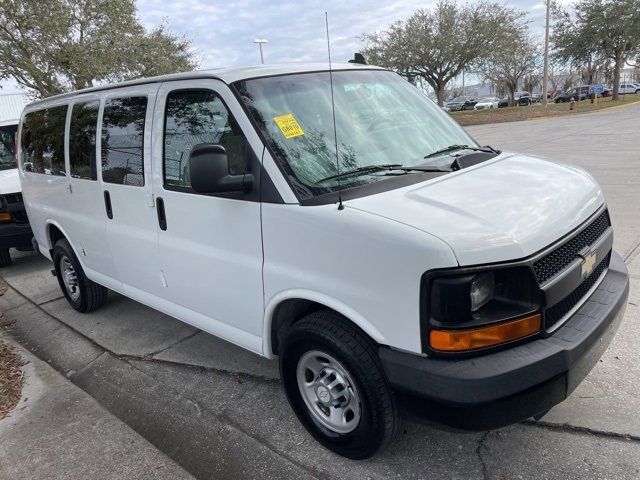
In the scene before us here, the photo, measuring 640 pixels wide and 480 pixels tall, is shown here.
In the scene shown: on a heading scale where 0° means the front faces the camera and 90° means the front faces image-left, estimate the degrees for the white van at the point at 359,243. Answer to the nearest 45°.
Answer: approximately 315°

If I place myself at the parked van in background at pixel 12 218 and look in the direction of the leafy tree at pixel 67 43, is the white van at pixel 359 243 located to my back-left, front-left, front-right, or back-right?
back-right

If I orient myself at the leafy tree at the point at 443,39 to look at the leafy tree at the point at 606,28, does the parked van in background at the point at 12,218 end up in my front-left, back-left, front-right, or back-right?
back-right

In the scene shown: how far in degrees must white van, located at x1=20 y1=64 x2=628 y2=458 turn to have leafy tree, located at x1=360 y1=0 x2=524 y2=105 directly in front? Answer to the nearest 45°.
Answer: approximately 135° to its left

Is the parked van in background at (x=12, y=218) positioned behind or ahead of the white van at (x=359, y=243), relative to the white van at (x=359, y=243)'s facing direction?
behind

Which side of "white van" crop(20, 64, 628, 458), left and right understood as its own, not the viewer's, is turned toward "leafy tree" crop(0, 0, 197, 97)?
back

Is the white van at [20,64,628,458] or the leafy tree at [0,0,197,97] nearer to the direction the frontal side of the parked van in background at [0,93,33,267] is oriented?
the white van

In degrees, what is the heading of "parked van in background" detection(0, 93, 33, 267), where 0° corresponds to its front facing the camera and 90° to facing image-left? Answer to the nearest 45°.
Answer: approximately 315°

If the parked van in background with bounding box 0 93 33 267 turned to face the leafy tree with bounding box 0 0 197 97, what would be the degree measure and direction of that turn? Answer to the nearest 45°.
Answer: approximately 135° to its left

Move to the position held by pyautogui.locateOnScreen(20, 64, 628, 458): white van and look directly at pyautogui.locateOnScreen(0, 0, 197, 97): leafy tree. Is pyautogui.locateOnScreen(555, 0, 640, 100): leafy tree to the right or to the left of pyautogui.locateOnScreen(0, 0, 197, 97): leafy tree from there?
right

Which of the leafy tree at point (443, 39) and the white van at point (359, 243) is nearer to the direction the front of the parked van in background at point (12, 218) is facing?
the white van
